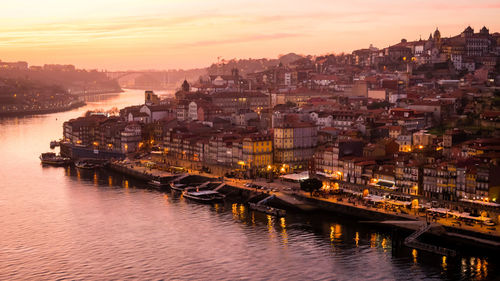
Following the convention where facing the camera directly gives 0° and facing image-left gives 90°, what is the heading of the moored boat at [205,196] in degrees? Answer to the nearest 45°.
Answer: approximately 90°

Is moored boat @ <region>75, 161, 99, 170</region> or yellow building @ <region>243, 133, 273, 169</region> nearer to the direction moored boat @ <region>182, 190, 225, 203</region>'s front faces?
the moored boat

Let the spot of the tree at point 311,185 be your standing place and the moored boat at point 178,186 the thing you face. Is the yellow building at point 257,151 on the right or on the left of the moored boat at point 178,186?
right

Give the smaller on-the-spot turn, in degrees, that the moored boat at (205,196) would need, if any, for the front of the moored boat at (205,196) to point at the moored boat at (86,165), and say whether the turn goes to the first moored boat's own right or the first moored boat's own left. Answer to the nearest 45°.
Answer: approximately 45° to the first moored boat's own right

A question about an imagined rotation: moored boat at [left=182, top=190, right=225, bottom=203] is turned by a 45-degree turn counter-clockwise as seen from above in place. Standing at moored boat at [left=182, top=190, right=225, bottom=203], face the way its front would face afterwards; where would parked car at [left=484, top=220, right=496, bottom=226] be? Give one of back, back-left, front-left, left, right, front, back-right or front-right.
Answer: left

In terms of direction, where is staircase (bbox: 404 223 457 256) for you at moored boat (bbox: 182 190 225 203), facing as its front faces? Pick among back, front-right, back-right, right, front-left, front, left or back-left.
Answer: back-left

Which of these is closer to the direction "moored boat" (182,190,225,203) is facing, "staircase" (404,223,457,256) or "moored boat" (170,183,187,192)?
the moored boat
